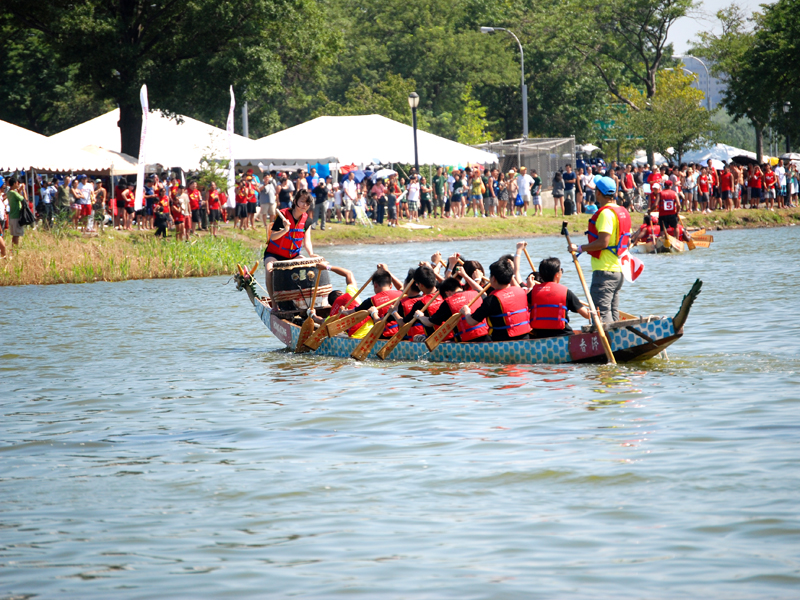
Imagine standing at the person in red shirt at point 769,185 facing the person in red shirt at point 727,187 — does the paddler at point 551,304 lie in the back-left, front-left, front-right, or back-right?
front-left

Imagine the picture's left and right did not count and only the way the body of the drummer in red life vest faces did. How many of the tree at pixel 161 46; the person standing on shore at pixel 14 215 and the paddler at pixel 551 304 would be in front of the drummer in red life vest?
1

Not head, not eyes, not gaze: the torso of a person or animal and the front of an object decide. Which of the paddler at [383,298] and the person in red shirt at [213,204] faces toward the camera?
the person in red shirt

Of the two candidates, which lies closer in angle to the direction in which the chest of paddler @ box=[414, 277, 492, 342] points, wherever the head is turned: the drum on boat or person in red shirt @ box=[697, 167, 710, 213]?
the drum on boat

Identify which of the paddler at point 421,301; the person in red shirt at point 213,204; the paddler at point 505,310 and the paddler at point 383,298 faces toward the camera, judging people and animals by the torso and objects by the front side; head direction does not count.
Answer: the person in red shirt

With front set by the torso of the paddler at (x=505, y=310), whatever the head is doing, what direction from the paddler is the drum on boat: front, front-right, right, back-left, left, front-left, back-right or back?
front

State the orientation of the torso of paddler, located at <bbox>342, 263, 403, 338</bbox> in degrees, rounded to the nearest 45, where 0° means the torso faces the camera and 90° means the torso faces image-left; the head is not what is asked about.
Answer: approximately 135°

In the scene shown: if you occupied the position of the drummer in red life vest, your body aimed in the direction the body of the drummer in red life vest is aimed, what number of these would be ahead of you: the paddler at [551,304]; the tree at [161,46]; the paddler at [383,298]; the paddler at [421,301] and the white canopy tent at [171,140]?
3

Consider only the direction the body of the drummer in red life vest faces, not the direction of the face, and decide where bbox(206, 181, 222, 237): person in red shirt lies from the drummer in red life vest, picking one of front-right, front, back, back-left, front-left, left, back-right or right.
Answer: back-left

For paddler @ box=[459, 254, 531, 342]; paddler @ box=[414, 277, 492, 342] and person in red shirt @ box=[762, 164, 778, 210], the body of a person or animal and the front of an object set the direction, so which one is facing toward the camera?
the person in red shirt

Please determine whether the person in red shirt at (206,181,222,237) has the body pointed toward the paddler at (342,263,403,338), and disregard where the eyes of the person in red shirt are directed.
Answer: yes

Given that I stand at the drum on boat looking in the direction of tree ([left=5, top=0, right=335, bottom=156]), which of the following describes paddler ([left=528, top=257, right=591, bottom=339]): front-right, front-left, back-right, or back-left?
back-right

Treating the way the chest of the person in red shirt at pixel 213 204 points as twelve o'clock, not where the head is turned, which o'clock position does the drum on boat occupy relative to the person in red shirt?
The drum on boat is roughly at 12 o'clock from the person in red shirt.

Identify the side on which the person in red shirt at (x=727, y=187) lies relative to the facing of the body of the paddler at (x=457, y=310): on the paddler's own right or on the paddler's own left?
on the paddler's own right

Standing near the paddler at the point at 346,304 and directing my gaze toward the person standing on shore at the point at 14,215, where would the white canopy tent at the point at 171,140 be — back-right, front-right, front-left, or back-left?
front-right

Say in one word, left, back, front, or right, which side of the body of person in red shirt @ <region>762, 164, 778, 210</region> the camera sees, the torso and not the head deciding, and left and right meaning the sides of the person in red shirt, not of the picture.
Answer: front

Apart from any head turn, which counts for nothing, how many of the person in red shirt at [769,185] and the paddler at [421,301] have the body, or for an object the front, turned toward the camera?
1
